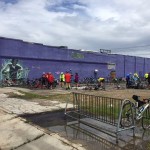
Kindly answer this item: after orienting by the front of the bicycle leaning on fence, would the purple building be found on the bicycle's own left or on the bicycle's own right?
on the bicycle's own left
